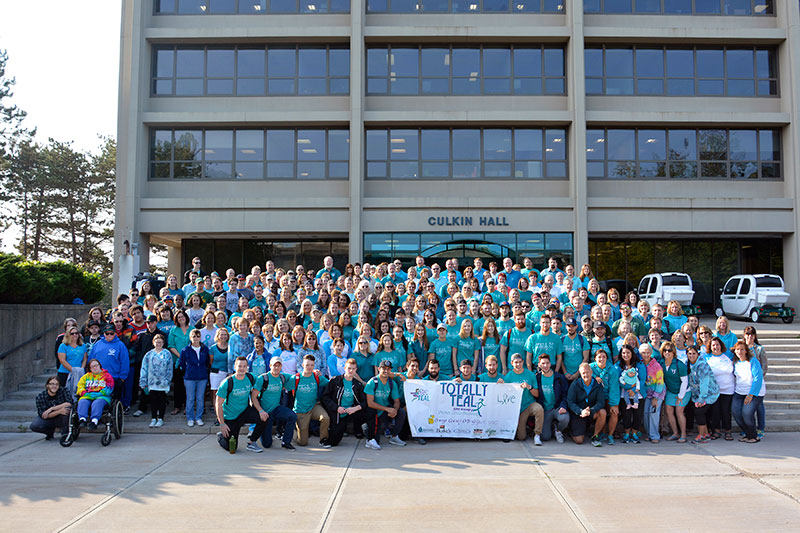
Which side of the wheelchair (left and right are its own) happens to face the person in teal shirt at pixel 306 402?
left

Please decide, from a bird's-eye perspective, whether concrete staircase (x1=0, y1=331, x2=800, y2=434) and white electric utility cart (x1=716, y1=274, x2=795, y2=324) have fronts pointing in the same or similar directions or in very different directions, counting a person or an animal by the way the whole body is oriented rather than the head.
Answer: very different directions

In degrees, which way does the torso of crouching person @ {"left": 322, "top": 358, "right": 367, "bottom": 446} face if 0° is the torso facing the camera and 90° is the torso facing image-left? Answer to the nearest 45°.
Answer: approximately 0°

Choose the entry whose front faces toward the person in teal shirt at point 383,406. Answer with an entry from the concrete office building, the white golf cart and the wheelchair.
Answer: the concrete office building

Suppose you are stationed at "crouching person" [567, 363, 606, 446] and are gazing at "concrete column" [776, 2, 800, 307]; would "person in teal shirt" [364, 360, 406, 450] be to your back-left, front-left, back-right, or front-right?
back-left

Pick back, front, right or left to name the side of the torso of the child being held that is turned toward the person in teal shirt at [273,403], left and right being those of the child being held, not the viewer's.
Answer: right

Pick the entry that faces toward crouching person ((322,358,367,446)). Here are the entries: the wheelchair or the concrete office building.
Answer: the concrete office building

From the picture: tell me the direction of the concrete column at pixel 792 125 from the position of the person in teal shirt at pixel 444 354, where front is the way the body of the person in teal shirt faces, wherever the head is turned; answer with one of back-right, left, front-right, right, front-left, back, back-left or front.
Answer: back-left

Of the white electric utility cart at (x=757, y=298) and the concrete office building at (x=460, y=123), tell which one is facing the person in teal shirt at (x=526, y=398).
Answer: the concrete office building

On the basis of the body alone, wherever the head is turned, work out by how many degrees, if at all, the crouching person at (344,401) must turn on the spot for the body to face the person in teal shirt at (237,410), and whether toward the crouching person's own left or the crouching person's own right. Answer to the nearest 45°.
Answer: approximately 90° to the crouching person's own right
